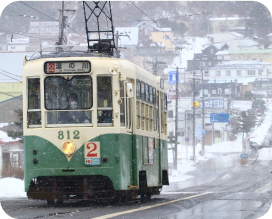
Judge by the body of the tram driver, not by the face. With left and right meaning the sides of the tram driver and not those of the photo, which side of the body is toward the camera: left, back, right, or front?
front
